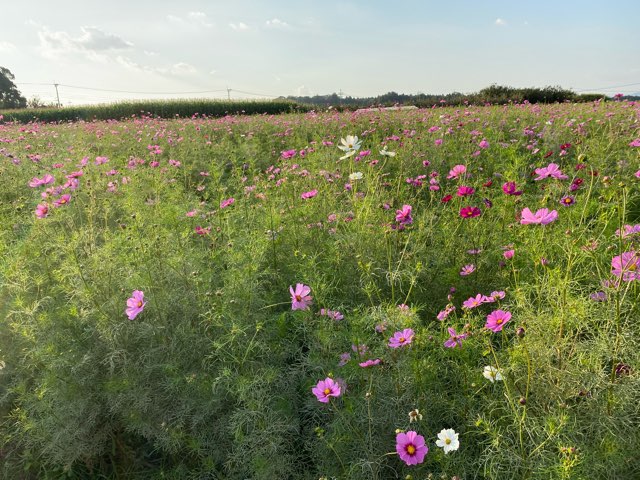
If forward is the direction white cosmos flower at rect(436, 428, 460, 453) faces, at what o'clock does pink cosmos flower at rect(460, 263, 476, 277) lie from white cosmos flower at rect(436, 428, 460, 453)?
The pink cosmos flower is roughly at 6 o'clock from the white cosmos flower.

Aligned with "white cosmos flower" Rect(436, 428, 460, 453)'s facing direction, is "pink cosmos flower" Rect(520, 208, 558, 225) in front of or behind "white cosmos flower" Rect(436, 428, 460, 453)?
behind

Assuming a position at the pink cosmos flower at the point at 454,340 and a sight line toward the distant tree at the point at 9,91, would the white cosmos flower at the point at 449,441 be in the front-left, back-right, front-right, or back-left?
back-left

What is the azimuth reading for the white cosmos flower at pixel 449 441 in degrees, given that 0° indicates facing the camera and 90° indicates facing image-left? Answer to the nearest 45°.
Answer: approximately 0°

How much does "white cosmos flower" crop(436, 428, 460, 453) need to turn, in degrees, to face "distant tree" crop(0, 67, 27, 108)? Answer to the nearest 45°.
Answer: approximately 135° to its right

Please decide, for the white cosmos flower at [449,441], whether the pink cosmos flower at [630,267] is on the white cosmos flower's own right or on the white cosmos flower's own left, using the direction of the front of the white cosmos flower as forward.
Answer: on the white cosmos flower's own left
